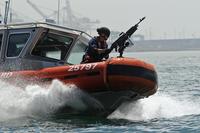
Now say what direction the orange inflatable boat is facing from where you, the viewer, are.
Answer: facing the viewer and to the right of the viewer
